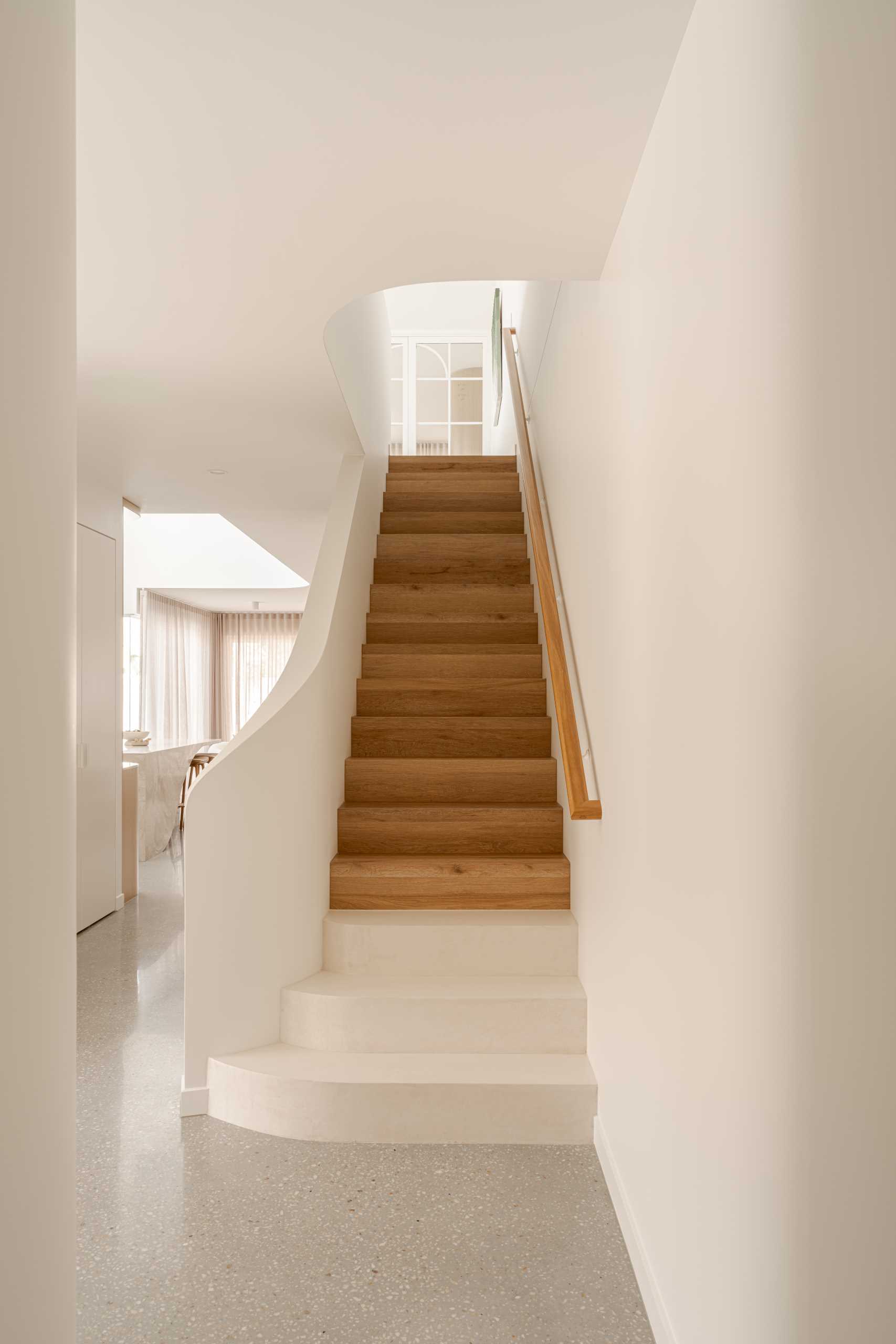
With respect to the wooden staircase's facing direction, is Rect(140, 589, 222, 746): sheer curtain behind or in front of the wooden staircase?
behind

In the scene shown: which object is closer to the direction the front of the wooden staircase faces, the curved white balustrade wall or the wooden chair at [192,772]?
the curved white balustrade wall

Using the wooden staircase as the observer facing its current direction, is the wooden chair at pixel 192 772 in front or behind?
behind

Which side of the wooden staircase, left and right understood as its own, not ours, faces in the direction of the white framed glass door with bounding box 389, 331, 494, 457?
back

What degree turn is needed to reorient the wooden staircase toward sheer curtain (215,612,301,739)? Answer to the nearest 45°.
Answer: approximately 180°

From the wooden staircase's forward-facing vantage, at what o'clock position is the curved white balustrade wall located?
The curved white balustrade wall is roughly at 2 o'clock from the wooden staircase.

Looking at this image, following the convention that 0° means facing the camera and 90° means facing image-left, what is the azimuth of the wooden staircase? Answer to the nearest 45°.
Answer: approximately 0°
